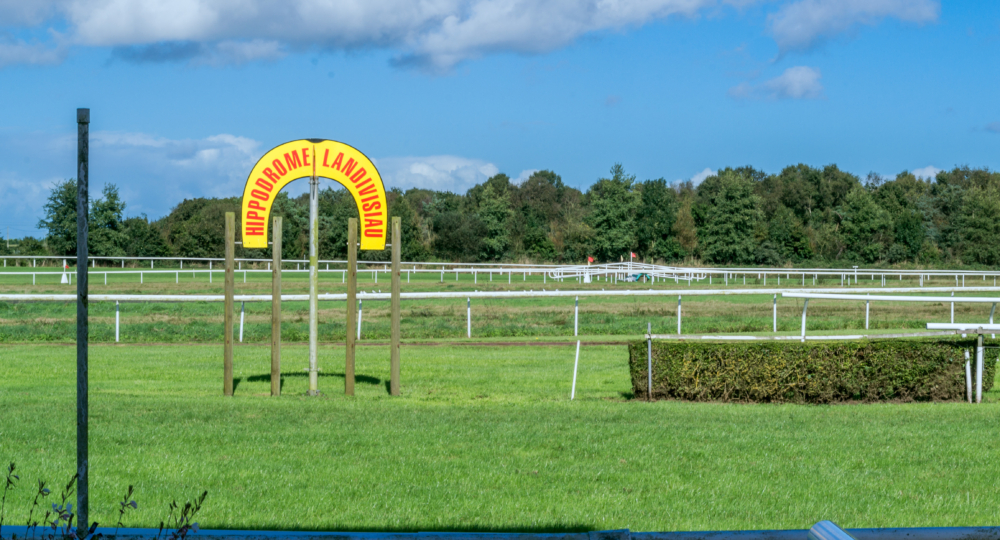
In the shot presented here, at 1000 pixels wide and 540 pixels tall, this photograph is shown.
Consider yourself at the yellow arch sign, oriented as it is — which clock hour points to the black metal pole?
The black metal pole is roughly at 12 o'clock from the yellow arch sign.

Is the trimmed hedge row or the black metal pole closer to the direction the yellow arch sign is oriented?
the black metal pole

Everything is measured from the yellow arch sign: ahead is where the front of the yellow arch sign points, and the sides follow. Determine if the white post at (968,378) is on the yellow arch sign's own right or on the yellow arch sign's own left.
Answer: on the yellow arch sign's own left

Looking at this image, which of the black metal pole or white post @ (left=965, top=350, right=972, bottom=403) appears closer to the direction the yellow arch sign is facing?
the black metal pole

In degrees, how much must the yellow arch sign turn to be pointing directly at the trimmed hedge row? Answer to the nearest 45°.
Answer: approximately 90° to its left

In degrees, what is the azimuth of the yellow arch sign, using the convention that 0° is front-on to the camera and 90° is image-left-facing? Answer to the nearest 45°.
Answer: approximately 0°

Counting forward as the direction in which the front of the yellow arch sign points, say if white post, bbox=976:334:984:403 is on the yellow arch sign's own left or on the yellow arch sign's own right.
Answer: on the yellow arch sign's own left
